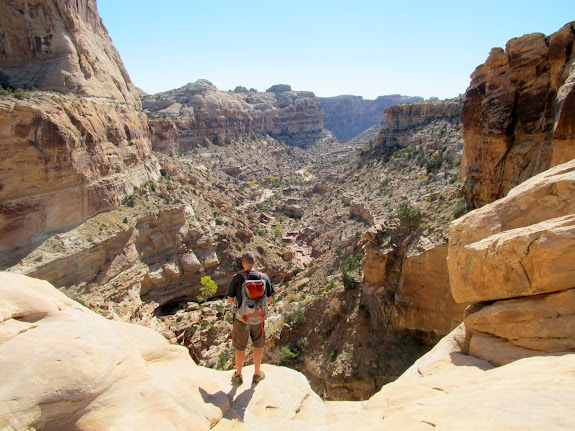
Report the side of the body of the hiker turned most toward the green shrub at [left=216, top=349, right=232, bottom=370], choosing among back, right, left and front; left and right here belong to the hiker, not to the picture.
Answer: front

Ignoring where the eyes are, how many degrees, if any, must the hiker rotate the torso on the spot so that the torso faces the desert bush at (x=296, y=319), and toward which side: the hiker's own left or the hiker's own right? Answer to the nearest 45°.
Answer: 0° — they already face it

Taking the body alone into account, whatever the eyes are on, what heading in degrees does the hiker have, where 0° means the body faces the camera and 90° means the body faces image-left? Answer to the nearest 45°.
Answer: approximately 180°

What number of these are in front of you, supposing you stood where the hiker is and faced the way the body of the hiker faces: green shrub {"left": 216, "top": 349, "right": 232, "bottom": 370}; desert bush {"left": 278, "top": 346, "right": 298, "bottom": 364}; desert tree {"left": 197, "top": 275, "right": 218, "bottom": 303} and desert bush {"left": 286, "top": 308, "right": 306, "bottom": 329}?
4

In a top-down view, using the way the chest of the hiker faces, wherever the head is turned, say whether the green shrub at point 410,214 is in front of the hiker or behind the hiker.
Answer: in front

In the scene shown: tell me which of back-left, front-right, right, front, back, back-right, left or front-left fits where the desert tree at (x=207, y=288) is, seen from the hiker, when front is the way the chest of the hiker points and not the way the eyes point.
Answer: front

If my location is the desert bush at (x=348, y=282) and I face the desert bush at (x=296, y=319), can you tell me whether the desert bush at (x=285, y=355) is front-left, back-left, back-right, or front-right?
front-left

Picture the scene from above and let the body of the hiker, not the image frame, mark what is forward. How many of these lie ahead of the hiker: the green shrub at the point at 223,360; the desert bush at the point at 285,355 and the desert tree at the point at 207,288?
3

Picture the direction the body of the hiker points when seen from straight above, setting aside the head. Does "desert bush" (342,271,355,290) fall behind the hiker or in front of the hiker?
in front

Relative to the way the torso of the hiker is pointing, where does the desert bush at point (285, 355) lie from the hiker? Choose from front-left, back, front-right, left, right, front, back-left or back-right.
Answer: front

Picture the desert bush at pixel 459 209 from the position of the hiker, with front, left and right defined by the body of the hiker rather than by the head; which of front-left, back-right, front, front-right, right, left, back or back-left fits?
front-right

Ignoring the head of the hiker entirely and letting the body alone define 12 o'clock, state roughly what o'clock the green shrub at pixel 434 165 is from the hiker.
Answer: The green shrub is roughly at 1 o'clock from the hiker.
